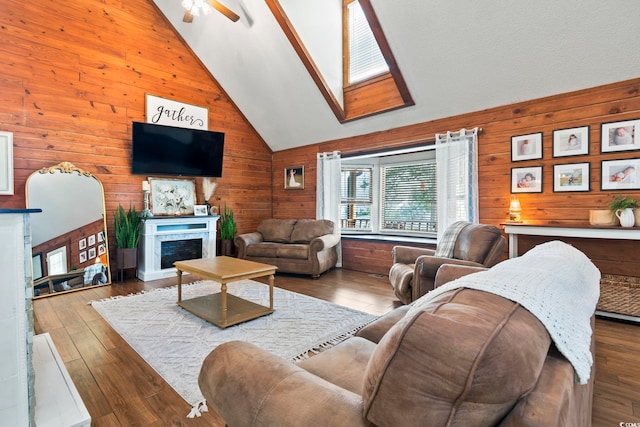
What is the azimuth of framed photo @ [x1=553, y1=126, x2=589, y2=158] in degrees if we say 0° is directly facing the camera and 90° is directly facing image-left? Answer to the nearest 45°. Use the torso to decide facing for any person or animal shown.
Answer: approximately 45°

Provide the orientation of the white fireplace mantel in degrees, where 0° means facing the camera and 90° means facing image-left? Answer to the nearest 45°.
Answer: approximately 315°

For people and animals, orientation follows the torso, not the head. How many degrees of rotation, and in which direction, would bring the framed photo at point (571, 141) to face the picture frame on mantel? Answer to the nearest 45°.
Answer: approximately 45° to its right

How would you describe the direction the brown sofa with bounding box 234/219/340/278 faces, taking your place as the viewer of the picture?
facing the viewer and to the left of the viewer

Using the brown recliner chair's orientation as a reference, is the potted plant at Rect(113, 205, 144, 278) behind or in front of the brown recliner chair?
in front

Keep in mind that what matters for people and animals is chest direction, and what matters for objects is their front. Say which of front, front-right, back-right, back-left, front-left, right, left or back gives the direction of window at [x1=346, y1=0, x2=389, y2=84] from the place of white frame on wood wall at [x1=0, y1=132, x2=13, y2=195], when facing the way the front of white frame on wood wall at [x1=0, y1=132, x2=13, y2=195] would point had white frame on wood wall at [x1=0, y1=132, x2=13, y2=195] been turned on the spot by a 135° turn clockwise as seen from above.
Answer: back

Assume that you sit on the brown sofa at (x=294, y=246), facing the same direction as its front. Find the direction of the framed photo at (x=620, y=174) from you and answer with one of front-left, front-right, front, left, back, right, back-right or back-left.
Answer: left

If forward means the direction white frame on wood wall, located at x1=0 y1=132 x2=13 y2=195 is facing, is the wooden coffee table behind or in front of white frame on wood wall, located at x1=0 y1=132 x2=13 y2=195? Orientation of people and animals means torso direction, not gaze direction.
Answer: in front

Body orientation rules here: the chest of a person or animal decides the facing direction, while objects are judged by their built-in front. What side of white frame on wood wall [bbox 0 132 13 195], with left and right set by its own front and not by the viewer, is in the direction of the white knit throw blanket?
front

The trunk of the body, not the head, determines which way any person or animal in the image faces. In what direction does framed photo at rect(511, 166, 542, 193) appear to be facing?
toward the camera

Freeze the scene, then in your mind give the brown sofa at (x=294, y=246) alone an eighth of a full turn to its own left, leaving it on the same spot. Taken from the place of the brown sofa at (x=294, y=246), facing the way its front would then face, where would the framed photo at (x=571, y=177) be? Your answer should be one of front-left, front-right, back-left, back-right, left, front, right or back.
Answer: front-left

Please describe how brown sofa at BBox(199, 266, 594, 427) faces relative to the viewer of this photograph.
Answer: facing away from the viewer and to the left of the viewer

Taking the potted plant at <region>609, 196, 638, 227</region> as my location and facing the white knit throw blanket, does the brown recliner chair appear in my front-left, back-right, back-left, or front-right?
front-right
